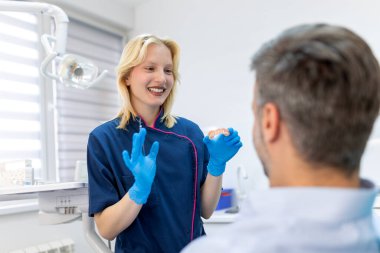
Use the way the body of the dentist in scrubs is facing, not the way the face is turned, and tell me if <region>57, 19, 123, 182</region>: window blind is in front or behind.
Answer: behind

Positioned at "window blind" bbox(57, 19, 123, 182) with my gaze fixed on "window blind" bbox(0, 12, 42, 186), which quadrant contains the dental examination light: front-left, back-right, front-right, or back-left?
front-left

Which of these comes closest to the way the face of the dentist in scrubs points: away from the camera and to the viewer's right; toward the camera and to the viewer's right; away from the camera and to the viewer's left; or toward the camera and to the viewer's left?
toward the camera and to the viewer's right

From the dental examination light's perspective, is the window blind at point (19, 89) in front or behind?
behind

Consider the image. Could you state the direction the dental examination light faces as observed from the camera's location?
facing the viewer and to the right of the viewer

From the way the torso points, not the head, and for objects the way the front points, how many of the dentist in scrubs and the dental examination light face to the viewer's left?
0

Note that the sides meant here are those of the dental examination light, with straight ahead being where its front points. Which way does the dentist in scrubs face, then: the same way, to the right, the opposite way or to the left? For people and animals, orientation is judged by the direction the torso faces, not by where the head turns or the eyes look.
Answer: the same way
